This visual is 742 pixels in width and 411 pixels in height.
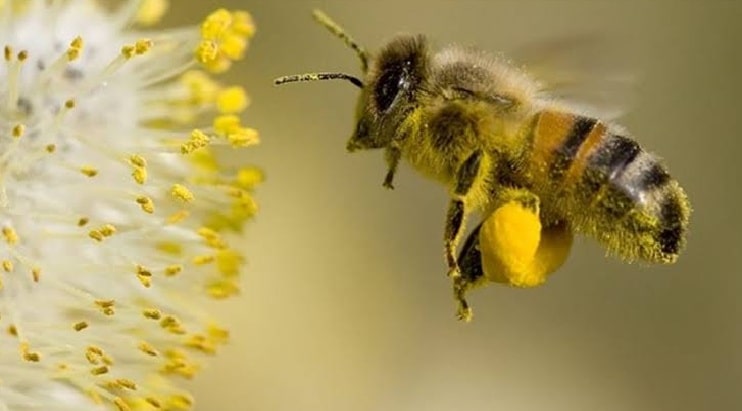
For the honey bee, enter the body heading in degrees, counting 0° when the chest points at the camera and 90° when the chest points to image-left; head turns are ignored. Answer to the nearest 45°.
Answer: approximately 90°

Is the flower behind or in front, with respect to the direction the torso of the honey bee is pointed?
in front
